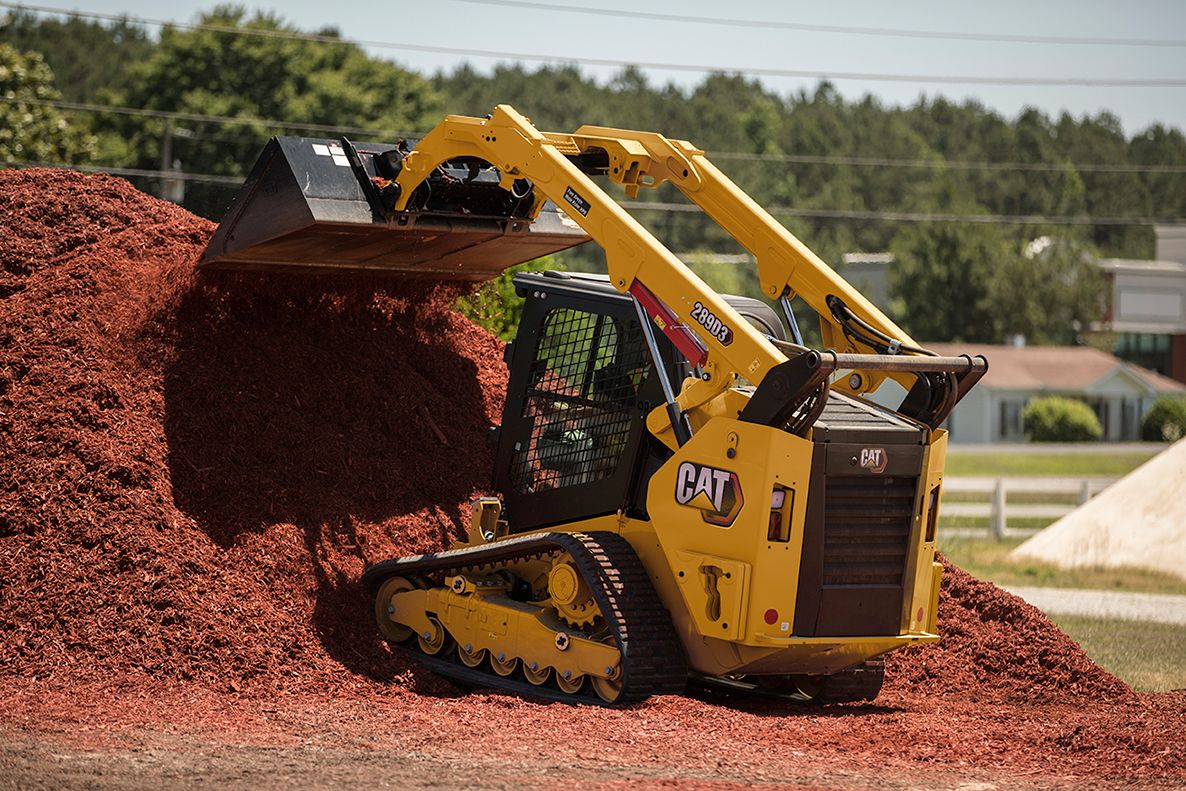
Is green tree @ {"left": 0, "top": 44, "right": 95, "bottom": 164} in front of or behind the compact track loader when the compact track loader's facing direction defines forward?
in front

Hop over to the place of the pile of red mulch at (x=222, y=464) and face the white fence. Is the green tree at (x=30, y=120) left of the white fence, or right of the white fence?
left

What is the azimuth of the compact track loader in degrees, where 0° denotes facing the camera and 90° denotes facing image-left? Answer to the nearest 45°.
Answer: approximately 135°

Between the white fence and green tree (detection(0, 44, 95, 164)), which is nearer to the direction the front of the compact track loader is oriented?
the green tree
